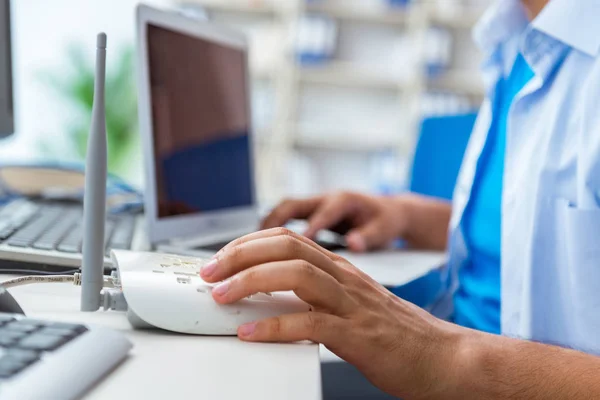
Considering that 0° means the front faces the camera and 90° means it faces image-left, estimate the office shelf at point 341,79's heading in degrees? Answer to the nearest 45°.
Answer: approximately 0°

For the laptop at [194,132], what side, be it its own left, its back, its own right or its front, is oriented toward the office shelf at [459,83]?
left

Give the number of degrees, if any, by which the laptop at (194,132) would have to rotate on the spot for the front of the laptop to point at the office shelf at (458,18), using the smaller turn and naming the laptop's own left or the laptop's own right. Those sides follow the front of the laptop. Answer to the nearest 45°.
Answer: approximately 90° to the laptop's own left

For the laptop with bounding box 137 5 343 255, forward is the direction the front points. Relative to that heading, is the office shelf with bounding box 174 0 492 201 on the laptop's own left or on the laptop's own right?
on the laptop's own left

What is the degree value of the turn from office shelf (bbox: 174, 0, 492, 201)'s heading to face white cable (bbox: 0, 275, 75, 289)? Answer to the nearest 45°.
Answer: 0° — it already faces it

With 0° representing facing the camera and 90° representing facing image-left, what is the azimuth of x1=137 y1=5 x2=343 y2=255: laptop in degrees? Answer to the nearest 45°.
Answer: approximately 315°

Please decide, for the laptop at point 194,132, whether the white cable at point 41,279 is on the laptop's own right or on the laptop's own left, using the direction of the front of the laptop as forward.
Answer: on the laptop's own right

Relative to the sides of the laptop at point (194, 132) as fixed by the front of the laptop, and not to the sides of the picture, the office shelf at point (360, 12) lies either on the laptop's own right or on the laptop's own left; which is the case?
on the laptop's own left
